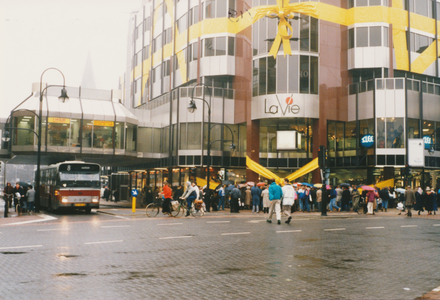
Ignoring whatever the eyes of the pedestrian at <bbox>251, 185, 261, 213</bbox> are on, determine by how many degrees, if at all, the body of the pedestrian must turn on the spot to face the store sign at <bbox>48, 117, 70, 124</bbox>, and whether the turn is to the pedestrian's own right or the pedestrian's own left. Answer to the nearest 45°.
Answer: approximately 45° to the pedestrian's own left

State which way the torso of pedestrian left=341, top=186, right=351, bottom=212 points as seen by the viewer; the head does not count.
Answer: away from the camera

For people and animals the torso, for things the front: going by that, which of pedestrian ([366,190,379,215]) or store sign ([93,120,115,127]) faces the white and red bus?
the store sign

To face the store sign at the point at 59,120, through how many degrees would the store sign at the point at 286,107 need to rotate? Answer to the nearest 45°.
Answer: approximately 90° to its right

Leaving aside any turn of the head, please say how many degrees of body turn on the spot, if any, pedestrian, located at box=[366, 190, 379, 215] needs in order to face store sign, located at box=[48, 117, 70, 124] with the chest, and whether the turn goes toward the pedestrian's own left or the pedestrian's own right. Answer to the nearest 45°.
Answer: approximately 90° to the pedestrian's own left

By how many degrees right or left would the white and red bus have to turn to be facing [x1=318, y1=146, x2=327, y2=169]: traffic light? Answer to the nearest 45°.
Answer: approximately 90° to its left

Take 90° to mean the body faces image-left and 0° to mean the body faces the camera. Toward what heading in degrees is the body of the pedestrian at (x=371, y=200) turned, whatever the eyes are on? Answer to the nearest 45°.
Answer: approximately 180°

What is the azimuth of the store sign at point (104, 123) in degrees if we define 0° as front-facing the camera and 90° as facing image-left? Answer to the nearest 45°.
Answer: approximately 0°

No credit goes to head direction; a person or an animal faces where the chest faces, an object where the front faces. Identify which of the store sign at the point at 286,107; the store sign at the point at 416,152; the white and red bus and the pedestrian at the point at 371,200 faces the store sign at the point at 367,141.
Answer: the pedestrian
